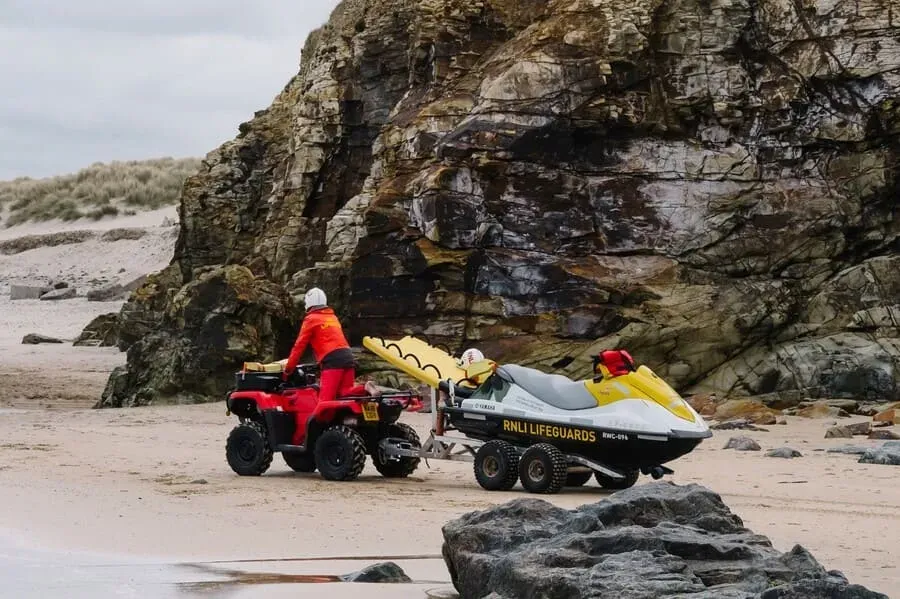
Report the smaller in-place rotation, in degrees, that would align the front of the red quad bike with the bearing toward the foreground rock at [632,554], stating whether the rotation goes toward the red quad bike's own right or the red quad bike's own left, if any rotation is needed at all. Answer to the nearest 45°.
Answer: approximately 135° to the red quad bike's own left

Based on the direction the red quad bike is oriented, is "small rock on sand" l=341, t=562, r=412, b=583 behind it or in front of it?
behind

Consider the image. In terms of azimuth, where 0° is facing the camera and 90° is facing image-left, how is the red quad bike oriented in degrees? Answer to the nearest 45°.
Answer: approximately 135°

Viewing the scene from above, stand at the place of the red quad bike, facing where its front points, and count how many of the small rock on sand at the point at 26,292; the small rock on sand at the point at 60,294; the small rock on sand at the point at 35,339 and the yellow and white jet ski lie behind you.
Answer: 1

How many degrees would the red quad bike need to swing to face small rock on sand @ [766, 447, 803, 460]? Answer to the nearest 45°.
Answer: approximately 135° to its right

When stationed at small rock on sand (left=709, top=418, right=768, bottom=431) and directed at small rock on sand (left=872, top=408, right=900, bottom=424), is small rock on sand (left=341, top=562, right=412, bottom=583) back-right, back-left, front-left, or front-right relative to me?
back-right

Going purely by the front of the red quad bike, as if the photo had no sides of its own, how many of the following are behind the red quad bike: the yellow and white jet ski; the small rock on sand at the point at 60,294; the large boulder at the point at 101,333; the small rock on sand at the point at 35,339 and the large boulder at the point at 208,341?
1

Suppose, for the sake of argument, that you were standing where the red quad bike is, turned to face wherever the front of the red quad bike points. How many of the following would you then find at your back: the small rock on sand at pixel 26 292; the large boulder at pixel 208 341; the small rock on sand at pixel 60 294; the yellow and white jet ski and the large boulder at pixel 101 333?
1

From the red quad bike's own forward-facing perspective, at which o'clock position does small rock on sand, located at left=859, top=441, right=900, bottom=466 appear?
The small rock on sand is roughly at 5 o'clock from the red quad bike.

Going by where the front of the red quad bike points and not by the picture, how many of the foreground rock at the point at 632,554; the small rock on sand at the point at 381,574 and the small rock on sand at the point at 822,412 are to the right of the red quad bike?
1

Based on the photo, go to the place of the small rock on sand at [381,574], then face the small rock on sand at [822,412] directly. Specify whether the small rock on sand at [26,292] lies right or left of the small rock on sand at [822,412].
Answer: left

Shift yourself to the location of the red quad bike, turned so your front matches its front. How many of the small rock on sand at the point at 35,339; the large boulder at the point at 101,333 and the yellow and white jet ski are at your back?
1

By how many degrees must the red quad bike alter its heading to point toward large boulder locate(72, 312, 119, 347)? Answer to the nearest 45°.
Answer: approximately 45° to its right

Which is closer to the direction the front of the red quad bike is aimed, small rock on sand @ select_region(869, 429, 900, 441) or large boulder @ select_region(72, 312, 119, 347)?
the large boulder

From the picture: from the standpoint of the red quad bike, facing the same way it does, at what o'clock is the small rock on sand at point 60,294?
The small rock on sand is roughly at 1 o'clock from the red quad bike.

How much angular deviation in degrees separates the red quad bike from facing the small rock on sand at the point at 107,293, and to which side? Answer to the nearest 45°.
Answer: approximately 45° to its right

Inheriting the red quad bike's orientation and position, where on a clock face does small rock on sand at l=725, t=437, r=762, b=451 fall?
The small rock on sand is roughly at 4 o'clock from the red quad bike.
